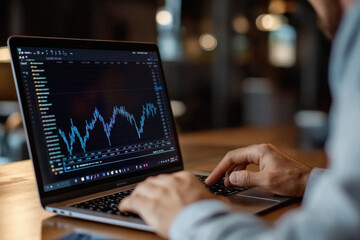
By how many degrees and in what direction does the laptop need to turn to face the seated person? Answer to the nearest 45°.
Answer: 0° — it already faces them

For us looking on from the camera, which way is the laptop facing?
facing the viewer and to the right of the viewer
